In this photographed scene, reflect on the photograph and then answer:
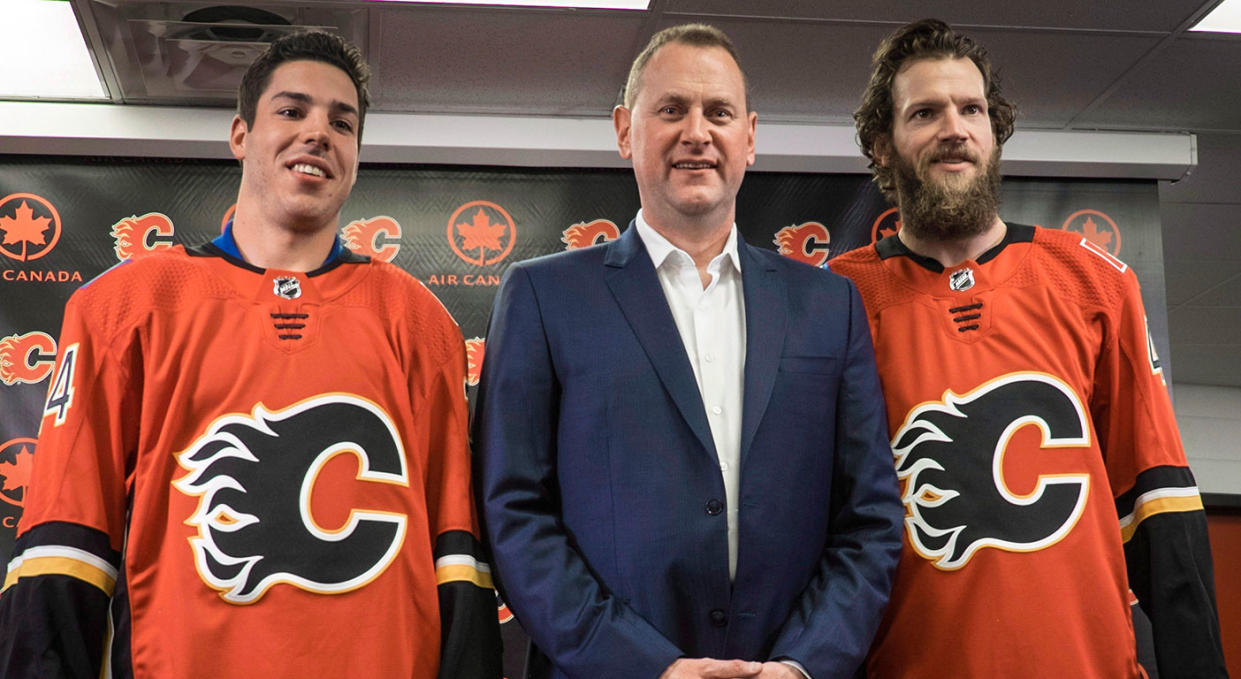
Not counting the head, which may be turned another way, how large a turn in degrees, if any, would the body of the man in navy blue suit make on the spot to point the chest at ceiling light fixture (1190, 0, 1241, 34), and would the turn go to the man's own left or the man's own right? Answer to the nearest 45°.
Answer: approximately 135° to the man's own left

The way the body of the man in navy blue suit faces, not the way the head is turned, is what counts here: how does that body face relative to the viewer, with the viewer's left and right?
facing the viewer

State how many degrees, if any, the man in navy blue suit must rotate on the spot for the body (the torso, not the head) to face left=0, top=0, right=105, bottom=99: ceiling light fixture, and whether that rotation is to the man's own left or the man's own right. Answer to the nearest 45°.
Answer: approximately 135° to the man's own right
